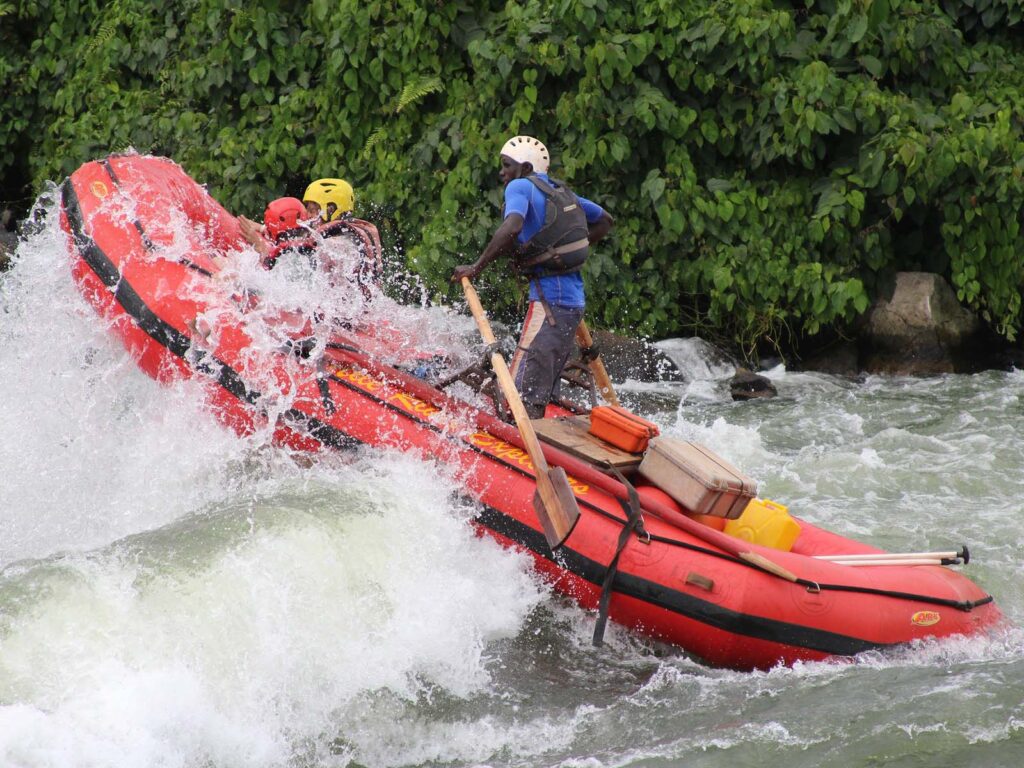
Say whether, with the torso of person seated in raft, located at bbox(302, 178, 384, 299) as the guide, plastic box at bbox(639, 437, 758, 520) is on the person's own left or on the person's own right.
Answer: on the person's own left

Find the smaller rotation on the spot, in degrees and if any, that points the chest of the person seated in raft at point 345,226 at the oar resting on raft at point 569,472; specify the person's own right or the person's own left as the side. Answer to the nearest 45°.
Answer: approximately 135° to the person's own left

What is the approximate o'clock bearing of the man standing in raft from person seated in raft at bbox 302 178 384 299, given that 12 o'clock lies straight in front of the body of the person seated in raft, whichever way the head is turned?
The man standing in raft is roughly at 7 o'clock from the person seated in raft.

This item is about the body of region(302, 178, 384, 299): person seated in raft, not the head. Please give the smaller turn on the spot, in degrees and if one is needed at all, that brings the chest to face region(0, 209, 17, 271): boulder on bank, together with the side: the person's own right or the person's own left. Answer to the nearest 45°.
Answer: approximately 45° to the person's own right

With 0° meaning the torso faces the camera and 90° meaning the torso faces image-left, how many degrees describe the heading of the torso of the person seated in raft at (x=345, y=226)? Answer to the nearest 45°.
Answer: approximately 90°

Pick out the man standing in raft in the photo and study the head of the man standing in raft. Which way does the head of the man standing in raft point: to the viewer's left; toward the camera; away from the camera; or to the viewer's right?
to the viewer's left

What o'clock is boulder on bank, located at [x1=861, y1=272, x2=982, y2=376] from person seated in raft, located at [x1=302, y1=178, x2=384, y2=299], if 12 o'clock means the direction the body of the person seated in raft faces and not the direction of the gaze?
The boulder on bank is roughly at 5 o'clock from the person seated in raft.
